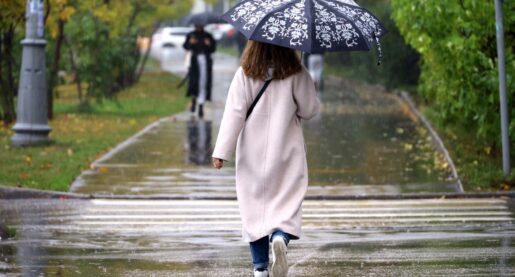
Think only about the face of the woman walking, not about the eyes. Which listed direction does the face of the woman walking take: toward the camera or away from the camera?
away from the camera

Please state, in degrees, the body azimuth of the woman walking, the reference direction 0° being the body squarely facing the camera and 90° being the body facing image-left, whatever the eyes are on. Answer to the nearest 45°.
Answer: approximately 180°

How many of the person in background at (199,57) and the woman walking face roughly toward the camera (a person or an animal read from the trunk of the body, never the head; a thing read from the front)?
1

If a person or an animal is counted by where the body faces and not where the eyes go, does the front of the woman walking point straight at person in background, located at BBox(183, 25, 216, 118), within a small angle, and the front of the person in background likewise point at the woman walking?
yes

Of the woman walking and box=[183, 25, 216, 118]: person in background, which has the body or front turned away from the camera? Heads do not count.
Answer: the woman walking

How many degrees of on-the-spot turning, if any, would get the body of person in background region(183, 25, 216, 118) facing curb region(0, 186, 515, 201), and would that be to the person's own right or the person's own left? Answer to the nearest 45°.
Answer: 0° — they already face it

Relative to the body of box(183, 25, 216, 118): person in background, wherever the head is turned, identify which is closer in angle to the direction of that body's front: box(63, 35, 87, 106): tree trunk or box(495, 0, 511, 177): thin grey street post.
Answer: the thin grey street post

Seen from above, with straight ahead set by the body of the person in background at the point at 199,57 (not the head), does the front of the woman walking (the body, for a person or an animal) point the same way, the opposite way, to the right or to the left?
the opposite way

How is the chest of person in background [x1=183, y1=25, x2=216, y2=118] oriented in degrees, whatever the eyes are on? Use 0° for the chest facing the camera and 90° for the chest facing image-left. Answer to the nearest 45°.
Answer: approximately 0°
